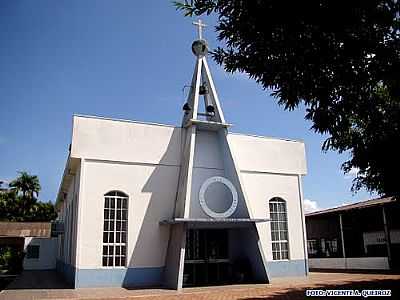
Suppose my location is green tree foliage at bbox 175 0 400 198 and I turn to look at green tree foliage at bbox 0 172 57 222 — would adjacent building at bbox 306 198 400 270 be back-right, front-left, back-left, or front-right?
front-right

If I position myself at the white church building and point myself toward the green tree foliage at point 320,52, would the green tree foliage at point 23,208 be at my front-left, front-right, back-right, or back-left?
back-right

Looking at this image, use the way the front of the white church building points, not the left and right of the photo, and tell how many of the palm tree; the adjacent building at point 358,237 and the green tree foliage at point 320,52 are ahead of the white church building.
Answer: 1

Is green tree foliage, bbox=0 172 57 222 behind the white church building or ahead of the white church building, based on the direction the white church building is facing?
behind

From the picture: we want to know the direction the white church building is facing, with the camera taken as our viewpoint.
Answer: facing the viewer

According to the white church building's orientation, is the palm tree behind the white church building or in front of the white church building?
behind

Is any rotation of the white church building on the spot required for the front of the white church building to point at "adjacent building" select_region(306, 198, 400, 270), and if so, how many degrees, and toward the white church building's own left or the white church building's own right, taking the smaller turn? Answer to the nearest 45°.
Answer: approximately 135° to the white church building's own left

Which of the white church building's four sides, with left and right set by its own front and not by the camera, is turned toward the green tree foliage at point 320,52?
front

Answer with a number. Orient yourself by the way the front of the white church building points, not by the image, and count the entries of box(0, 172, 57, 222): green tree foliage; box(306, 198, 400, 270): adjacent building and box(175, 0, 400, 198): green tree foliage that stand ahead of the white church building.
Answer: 1
